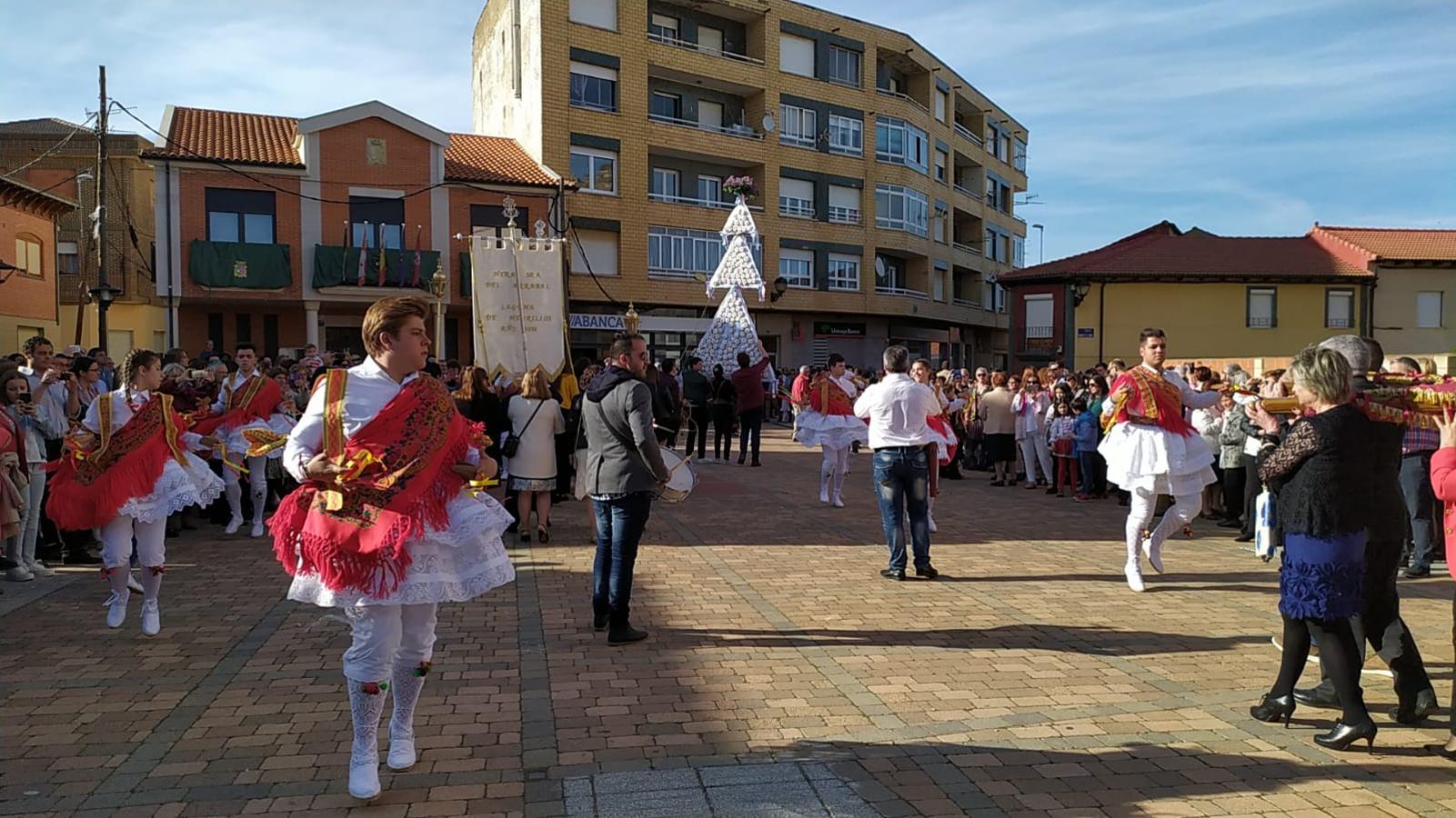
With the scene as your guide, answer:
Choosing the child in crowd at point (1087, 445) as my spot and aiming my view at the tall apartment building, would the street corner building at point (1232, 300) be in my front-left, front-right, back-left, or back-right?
front-right

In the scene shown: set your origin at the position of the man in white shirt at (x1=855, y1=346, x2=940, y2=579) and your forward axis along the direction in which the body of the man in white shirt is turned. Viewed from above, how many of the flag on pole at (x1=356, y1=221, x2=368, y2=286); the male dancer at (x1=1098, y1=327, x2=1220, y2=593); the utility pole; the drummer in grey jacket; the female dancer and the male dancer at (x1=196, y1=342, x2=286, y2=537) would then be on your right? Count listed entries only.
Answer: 1

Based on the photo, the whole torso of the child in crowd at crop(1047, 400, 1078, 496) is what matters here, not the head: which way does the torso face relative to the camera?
toward the camera

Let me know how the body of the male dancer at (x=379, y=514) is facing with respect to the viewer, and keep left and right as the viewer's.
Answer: facing the viewer and to the right of the viewer

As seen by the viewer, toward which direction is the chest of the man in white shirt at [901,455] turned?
away from the camera

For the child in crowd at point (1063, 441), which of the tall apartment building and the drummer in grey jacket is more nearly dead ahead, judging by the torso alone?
the drummer in grey jacket

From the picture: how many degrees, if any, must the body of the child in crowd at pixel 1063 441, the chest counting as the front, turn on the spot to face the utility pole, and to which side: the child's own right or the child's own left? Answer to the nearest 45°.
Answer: approximately 90° to the child's own right

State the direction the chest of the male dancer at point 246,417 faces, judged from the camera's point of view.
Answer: toward the camera

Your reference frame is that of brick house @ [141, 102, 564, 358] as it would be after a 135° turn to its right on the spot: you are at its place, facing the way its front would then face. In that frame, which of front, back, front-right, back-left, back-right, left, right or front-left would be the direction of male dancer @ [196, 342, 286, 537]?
back-left

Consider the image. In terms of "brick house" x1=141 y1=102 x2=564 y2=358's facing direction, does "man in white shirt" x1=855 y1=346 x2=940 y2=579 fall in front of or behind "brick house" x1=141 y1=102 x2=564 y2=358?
in front

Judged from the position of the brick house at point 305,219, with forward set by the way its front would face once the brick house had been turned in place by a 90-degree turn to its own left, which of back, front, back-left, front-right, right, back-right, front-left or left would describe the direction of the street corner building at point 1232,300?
front

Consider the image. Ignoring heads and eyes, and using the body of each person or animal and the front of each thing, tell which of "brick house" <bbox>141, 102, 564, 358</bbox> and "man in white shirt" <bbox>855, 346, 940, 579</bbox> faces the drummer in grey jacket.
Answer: the brick house

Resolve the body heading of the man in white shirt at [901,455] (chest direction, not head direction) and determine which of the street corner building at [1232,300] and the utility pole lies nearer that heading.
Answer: the street corner building

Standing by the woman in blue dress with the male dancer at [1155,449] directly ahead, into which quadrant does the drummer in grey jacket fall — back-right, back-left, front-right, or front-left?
front-left

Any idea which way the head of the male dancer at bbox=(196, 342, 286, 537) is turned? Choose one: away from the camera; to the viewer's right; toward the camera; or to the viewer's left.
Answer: toward the camera

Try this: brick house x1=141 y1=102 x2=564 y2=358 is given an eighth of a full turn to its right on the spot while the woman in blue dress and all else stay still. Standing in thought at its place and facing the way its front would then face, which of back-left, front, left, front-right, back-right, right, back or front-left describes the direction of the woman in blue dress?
front-left

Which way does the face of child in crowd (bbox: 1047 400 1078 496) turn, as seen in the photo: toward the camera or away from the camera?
toward the camera
